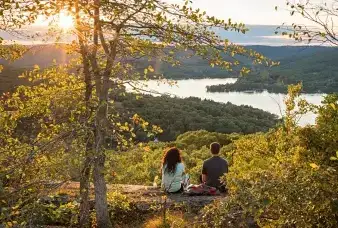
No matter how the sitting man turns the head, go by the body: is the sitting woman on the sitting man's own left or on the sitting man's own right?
on the sitting man's own left

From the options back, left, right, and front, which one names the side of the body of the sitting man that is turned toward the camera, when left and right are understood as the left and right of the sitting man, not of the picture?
back

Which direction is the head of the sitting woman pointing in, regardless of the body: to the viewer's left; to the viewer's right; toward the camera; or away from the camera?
away from the camera
